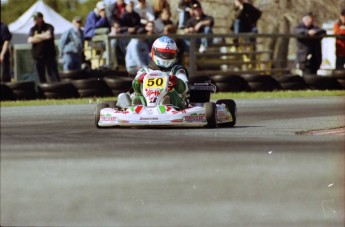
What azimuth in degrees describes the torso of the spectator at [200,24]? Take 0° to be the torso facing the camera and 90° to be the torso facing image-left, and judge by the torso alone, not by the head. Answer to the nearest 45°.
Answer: approximately 45°

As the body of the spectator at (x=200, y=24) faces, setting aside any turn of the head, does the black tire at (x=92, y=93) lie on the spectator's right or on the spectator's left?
on the spectator's right

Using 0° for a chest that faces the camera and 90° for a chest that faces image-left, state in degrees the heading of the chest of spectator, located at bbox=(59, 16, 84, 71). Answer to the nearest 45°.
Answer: approximately 315°
